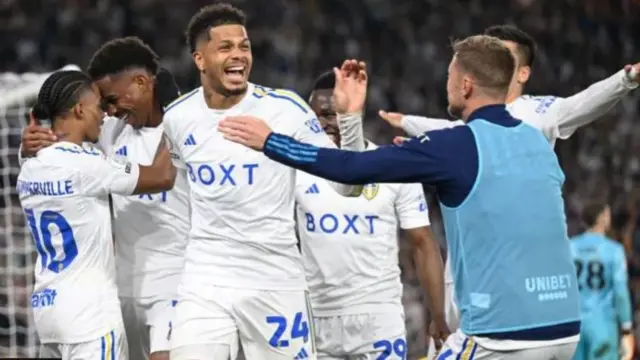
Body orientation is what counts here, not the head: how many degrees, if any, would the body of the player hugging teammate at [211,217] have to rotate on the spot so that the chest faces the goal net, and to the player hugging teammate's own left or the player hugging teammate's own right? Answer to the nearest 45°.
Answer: approximately 135° to the player hugging teammate's own right
